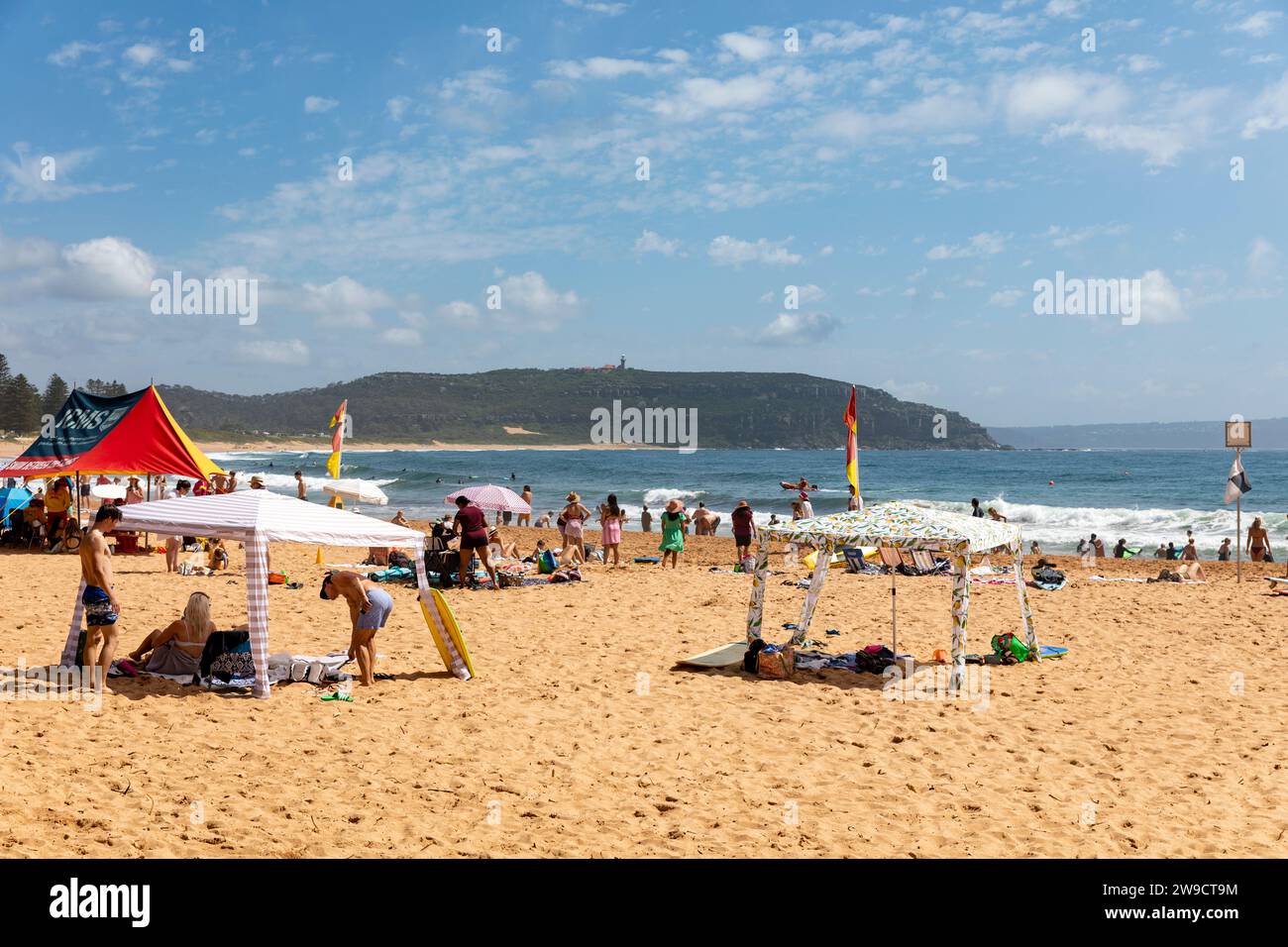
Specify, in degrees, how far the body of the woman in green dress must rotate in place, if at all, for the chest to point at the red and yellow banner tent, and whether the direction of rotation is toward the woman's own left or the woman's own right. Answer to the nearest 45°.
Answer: approximately 90° to the woman's own left

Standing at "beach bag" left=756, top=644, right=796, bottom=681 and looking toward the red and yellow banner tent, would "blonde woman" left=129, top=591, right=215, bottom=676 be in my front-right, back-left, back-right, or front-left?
front-left

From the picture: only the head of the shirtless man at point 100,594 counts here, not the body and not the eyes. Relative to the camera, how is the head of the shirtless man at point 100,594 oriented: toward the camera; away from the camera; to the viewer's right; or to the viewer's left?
to the viewer's right

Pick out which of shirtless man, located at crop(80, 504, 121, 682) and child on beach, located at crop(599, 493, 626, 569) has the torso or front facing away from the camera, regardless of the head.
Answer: the child on beach

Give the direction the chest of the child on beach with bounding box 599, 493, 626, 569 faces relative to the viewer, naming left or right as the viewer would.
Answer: facing away from the viewer

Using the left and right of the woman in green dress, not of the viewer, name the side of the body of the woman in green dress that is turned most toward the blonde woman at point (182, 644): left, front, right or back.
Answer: back

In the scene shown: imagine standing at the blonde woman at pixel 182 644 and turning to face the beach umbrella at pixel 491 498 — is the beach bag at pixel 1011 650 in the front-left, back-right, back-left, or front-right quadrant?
front-right

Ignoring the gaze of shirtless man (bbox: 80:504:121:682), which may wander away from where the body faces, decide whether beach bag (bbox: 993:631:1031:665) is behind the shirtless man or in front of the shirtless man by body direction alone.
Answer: in front

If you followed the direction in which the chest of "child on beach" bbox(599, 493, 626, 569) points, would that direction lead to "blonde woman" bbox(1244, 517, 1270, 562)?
no

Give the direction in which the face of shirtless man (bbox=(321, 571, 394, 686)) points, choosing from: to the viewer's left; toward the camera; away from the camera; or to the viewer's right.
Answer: to the viewer's left
